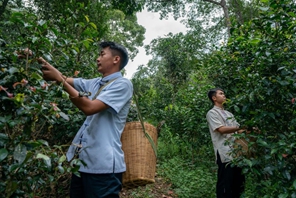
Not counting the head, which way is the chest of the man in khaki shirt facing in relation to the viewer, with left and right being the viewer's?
facing the viewer and to the right of the viewer

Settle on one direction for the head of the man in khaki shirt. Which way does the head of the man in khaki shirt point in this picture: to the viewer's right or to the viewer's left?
to the viewer's right

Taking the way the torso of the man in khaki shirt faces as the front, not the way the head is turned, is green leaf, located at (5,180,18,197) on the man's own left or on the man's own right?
on the man's own right

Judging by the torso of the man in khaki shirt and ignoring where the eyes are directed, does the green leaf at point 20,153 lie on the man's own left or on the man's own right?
on the man's own right
